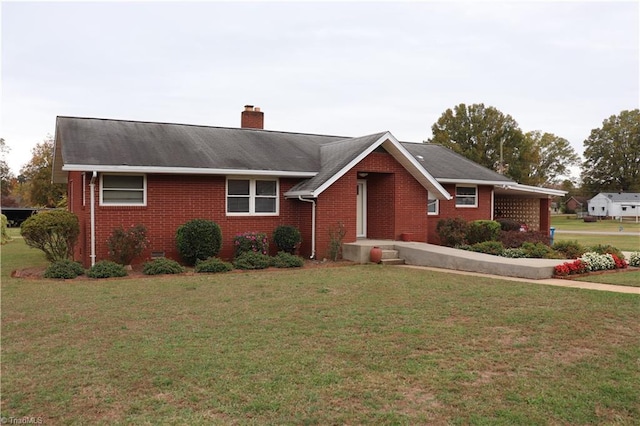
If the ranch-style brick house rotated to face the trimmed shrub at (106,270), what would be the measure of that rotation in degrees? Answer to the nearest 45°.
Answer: approximately 90° to its right

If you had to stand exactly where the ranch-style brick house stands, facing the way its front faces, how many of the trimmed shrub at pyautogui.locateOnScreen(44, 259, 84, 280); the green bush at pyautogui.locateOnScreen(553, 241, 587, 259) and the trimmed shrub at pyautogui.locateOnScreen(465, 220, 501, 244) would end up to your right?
1

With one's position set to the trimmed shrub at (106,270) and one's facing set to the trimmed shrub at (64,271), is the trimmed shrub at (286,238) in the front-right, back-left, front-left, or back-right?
back-right

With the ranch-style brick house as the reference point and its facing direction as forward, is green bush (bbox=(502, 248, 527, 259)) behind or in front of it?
in front

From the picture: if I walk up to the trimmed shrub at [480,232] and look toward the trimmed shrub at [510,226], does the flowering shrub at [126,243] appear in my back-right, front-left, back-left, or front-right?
back-left

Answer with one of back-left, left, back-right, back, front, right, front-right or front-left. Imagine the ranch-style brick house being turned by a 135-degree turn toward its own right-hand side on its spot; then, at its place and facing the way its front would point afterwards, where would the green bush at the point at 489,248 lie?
back

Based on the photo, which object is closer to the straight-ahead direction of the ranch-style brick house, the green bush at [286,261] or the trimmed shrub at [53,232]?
the green bush

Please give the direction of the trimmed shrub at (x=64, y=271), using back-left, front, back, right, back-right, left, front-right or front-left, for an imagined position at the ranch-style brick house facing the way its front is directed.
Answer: right

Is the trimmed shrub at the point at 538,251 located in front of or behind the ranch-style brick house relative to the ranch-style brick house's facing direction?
in front

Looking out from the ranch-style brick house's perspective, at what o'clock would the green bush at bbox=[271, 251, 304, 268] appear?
The green bush is roughly at 12 o'clock from the ranch-style brick house.

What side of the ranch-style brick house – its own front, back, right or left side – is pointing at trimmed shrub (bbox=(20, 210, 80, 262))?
right

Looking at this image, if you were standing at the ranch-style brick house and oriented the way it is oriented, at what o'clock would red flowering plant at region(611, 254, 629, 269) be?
The red flowering plant is roughly at 11 o'clock from the ranch-style brick house.

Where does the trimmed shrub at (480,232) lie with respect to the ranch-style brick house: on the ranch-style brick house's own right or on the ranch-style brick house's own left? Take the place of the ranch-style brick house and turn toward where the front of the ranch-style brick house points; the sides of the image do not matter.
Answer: on the ranch-style brick house's own left

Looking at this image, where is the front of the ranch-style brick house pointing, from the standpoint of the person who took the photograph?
facing the viewer and to the right of the viewer

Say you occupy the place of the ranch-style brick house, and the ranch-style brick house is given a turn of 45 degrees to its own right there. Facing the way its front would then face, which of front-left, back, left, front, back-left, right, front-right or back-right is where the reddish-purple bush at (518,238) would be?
left
